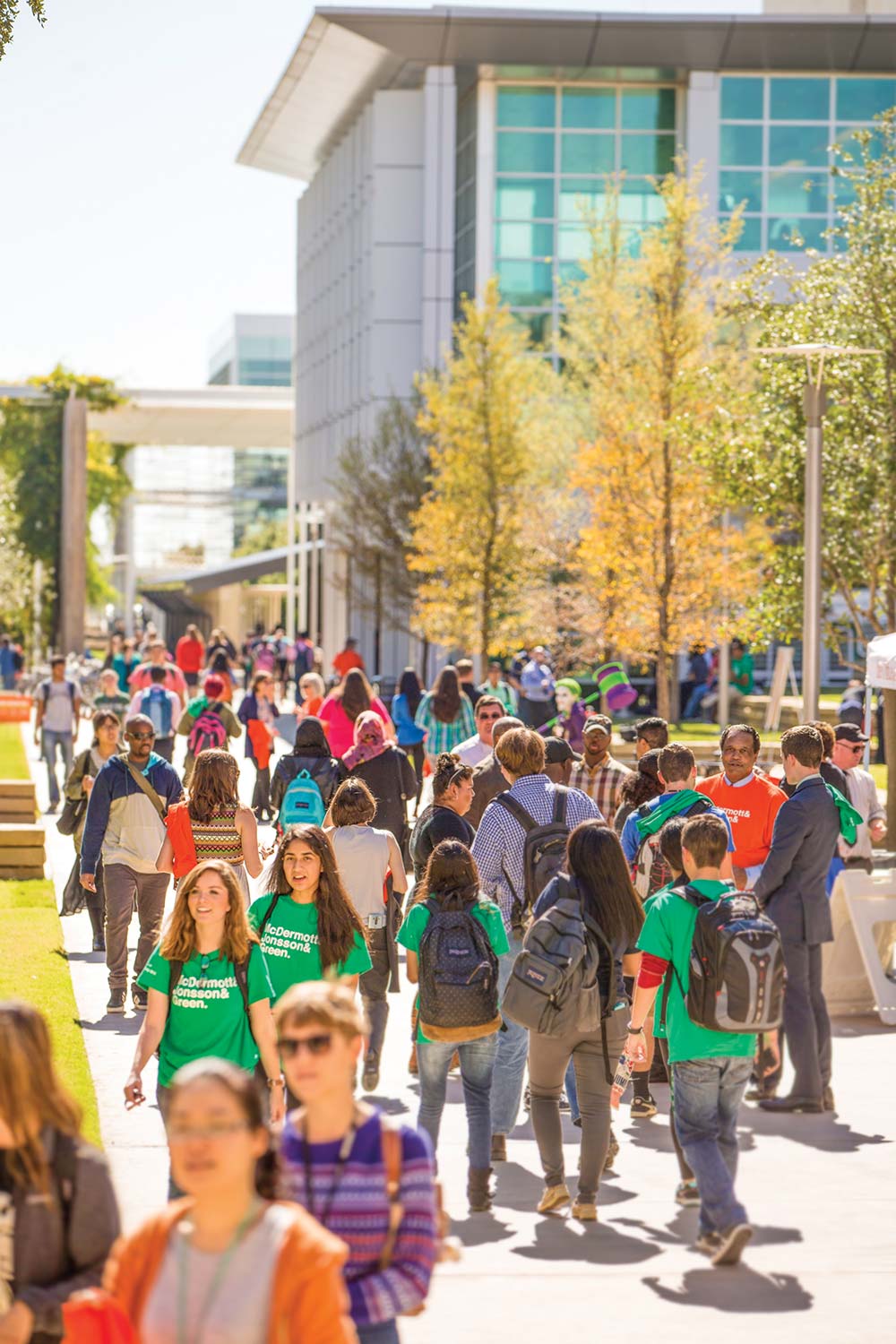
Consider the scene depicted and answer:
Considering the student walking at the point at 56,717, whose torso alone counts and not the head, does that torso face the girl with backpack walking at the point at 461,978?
yes

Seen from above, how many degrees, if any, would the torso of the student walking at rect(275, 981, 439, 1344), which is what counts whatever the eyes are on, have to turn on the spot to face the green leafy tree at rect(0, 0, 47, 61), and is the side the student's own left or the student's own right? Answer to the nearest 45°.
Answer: approximately 135° to the student's own right

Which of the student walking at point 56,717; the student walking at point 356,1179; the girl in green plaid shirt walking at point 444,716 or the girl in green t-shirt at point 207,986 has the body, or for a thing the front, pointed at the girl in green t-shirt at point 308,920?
the student walking at point 56,717

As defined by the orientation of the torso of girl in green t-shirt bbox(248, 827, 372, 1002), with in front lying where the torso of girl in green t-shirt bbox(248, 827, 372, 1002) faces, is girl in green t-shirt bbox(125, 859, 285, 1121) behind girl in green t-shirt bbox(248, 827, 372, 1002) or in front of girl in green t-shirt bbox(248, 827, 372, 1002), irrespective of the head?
in front

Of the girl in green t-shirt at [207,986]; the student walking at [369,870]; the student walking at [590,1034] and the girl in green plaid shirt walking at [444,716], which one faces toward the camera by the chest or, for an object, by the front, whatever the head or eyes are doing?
the girl in green t-shirt

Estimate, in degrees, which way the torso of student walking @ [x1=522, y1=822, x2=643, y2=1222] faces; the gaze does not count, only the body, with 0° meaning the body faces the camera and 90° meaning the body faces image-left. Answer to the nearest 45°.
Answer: approximately 180°

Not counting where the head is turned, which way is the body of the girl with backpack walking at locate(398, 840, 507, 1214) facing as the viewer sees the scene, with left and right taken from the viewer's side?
facing away from the viewer

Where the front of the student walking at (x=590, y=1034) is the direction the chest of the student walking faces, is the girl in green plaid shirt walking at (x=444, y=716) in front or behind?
in front

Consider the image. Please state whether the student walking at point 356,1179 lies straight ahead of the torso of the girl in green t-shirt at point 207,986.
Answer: yes

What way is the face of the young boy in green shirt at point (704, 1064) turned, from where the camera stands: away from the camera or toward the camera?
away from the camera

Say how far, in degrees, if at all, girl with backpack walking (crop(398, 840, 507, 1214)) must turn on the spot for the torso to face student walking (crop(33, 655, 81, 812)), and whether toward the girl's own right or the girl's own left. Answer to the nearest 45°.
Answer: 0° — they already face them

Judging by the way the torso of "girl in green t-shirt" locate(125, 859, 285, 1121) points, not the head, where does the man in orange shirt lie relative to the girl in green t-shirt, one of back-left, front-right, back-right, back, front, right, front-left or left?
back-left

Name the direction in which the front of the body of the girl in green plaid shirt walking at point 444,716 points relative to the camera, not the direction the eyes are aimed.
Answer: away from the camera

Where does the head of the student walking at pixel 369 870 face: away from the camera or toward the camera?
away from the camera

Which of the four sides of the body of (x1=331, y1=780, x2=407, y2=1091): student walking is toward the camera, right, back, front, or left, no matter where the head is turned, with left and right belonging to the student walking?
back
